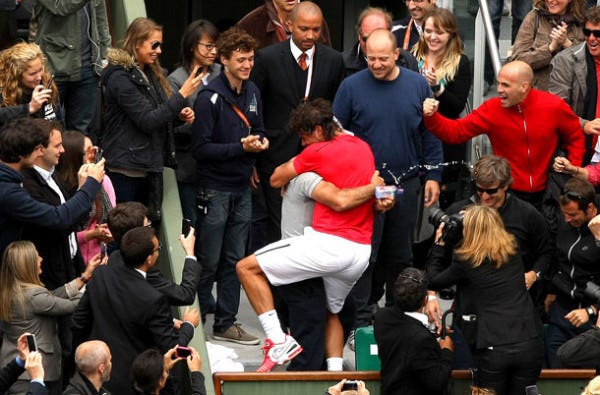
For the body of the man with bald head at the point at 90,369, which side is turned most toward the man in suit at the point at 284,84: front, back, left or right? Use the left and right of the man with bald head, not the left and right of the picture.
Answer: front

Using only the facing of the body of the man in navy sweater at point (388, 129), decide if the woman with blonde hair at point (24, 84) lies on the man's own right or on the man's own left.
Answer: on the man's own right

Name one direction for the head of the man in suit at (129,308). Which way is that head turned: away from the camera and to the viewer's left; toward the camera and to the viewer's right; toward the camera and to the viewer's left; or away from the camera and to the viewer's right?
away from the camera and to the viewer's right

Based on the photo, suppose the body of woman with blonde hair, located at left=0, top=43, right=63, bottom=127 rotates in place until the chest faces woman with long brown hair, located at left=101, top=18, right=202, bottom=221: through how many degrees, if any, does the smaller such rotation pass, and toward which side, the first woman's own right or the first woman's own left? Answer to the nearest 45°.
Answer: approximately 45° to the first woman's own left

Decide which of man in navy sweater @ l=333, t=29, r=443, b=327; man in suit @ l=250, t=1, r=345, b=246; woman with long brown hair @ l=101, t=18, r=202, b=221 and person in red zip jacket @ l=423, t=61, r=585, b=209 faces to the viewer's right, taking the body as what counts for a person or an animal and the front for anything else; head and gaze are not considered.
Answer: the woman with long brown hair

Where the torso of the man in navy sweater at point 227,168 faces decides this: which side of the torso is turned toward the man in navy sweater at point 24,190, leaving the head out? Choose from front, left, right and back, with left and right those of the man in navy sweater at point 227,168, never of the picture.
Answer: right

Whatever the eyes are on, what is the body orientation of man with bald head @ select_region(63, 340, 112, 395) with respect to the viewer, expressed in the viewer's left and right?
facing away from the viewer and to the right of the viewer

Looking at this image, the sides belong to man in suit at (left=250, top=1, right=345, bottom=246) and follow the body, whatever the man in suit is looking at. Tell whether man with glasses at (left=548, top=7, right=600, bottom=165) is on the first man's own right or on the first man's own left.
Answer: on the first man's own left

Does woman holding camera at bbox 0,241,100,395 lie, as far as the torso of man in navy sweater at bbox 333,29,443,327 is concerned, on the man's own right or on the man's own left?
on the man's own right
